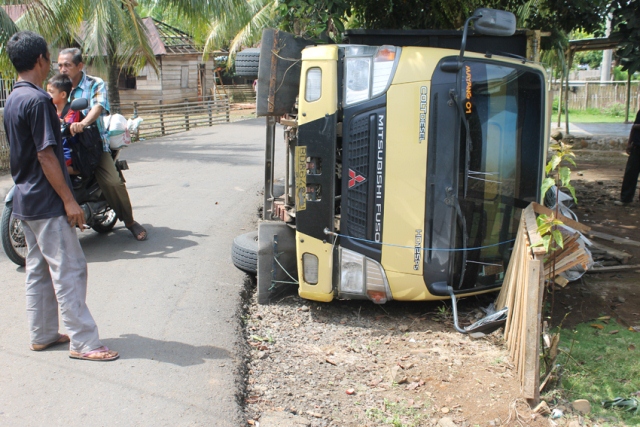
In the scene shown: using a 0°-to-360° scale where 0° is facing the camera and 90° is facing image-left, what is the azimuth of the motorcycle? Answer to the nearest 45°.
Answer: approximately 45°

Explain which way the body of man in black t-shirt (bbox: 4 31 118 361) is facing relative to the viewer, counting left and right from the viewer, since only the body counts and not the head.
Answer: facing away from the viewer and to the right of the viewer

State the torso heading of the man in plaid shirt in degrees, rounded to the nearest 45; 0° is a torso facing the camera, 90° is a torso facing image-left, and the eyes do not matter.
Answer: approximately 45°

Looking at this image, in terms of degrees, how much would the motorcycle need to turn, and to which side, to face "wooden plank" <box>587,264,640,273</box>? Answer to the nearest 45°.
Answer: approximately 135° to its left

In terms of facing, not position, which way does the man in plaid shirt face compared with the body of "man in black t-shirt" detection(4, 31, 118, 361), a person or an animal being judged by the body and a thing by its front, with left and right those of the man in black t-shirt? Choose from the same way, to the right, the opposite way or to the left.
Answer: the opposite way
